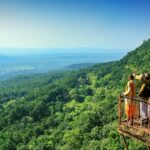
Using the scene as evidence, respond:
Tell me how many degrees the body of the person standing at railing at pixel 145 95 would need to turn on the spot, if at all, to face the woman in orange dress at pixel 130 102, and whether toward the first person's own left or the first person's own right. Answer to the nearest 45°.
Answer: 0° — they already face them

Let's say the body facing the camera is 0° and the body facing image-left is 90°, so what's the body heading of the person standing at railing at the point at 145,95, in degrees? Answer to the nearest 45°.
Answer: approximately 90°
